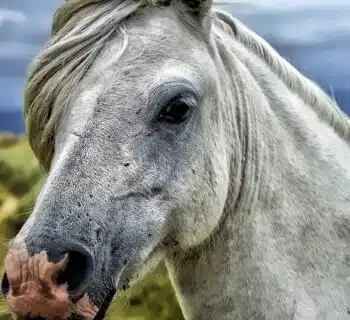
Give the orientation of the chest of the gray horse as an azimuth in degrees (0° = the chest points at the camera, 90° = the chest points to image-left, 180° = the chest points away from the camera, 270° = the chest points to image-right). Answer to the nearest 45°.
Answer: approximately 45°
